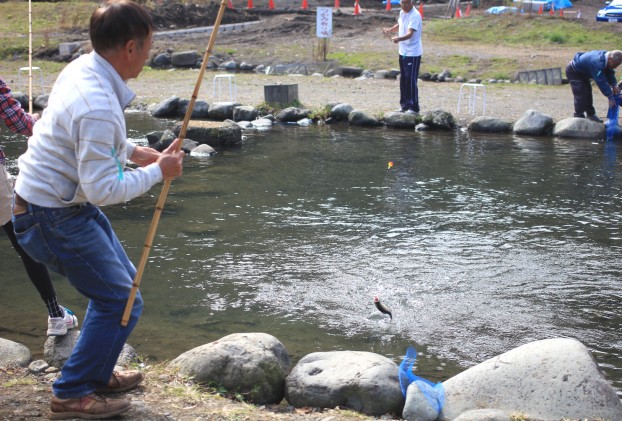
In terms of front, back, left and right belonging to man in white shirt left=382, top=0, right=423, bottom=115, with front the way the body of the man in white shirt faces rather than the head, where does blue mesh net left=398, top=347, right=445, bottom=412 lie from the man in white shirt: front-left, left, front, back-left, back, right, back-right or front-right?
front-left

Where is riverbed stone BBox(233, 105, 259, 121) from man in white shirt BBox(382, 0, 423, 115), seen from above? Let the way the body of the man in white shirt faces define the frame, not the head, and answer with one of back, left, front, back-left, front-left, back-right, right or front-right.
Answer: front-right

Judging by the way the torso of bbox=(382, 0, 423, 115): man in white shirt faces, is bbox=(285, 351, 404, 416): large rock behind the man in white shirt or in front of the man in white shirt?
in front

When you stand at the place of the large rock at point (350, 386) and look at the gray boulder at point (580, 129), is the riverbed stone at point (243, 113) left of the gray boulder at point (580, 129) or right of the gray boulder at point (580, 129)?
left

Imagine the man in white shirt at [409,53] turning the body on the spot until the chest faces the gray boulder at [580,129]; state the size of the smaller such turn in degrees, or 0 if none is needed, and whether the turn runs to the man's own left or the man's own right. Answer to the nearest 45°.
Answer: approximately 135° to the man's own left

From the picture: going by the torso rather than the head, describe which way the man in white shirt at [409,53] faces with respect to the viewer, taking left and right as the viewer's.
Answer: facing the viewer and to the left of the viewer

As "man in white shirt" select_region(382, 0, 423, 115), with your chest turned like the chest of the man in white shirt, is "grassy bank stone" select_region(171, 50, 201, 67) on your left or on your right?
on your right

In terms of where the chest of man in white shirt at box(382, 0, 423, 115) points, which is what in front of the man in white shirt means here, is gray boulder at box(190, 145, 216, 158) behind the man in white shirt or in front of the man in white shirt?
in front

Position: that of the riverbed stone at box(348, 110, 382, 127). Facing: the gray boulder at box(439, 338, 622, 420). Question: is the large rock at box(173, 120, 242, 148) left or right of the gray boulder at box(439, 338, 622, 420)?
right

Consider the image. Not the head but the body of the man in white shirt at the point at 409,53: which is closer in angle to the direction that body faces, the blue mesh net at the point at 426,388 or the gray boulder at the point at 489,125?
the blue mesh net

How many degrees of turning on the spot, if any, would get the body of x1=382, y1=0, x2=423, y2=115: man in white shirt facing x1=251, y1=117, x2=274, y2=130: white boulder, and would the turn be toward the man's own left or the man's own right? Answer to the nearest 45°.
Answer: approximately 45° to the man's own right

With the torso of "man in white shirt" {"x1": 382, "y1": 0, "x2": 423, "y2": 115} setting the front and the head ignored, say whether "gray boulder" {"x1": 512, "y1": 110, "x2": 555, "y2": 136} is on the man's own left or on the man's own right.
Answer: on the man's own left
